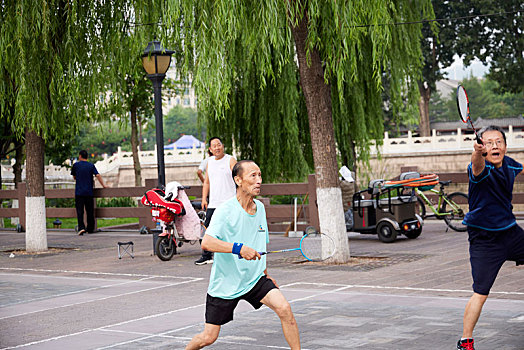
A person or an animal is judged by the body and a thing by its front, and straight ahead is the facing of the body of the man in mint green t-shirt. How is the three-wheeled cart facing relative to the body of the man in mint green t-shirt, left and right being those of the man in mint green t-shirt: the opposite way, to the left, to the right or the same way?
the opposite way

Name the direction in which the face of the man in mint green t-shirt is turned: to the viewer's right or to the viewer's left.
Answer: to the viewer's right

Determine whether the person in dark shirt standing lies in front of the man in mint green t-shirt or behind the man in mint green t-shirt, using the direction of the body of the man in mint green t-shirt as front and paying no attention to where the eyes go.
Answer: behind

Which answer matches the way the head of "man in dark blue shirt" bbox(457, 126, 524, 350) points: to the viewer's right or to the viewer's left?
to the viewer's left

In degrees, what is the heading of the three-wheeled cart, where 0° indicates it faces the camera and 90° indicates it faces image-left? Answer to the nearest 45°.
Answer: approximately 135°

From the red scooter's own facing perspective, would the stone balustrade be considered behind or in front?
behind

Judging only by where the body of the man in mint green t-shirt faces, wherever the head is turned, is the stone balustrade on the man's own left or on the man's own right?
on the man's own left
